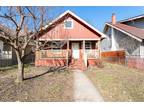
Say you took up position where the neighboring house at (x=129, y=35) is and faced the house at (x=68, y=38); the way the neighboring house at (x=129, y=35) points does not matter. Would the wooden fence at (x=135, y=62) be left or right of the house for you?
left

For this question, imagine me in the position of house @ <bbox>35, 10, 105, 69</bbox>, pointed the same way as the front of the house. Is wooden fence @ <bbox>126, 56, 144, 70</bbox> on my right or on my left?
on my left

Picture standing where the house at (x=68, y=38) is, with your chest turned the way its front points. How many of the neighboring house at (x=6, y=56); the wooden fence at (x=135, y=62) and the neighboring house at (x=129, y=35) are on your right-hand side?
1

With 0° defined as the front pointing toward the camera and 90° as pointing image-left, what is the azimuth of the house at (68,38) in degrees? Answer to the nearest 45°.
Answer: approximately 0°

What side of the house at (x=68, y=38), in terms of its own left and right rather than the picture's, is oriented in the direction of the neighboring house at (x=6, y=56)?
right

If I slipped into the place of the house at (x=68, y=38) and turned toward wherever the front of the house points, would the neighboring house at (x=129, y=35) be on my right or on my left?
on my left
